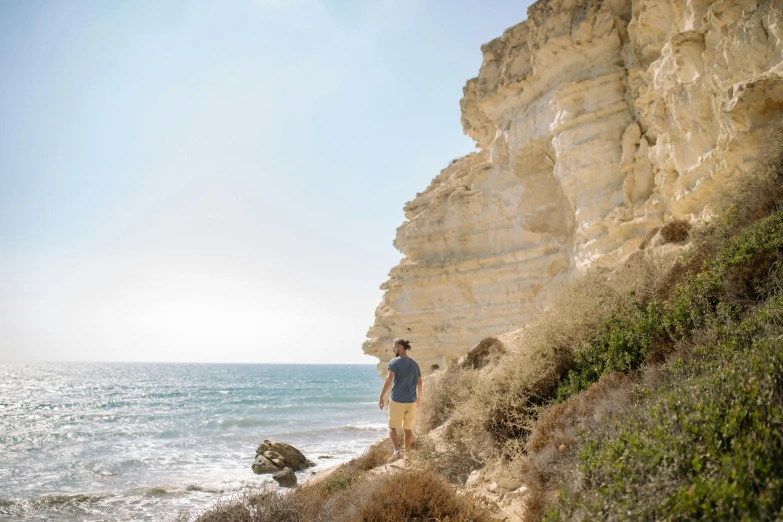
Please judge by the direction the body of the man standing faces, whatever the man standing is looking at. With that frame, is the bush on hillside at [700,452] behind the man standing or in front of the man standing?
behind

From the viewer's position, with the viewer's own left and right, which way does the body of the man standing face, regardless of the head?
facing away from the viewer and to the left of the viewer

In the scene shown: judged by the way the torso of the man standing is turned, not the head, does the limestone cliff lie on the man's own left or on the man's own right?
on the man's own right

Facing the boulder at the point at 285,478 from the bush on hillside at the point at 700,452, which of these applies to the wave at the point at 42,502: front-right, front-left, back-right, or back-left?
front-left

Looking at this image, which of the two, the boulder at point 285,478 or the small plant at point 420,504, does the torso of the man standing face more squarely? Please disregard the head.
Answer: the boulder

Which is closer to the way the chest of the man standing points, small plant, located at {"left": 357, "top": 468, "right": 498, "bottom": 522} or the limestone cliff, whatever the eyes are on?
the limestone cliff

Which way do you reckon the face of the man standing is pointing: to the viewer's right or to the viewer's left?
to the viewer's left
